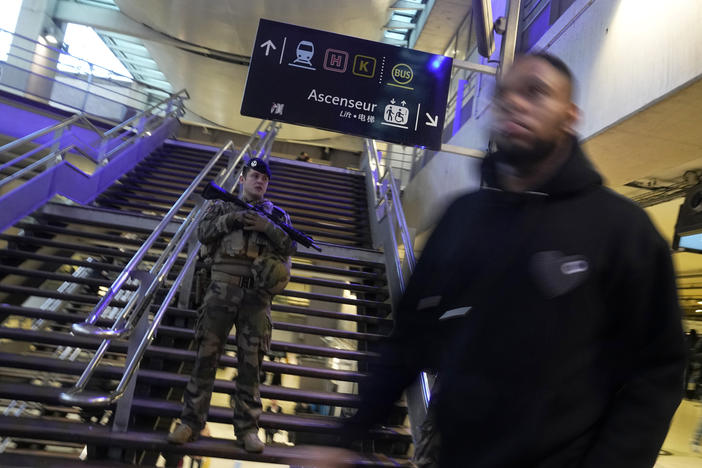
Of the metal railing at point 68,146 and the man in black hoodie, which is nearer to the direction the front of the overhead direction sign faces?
the man in black hoodie

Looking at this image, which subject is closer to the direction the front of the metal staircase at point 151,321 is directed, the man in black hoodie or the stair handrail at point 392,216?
the man in black hoodie

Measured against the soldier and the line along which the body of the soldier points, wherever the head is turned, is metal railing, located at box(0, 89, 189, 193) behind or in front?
behind

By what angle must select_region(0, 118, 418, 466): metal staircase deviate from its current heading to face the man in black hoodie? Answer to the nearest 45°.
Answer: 0° — it already faces them

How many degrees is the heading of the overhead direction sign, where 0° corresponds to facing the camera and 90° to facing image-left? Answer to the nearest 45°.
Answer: approximately 0°

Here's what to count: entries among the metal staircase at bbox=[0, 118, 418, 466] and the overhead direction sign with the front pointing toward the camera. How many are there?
2

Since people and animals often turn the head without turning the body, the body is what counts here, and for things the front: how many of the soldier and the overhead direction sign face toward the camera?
2

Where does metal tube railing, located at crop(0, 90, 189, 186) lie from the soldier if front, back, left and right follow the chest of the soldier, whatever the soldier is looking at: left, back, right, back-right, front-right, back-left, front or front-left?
back-right
